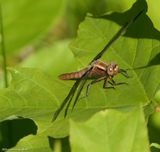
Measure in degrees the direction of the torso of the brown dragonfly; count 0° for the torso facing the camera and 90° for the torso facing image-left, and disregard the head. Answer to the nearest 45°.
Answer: approximately 315°

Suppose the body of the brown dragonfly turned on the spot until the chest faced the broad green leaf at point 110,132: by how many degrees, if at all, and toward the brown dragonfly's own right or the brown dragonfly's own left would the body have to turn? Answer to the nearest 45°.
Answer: approximately 45° to the brown dragonfly's own right

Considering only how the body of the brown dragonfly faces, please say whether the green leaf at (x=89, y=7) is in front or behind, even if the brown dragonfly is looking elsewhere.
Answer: behind
